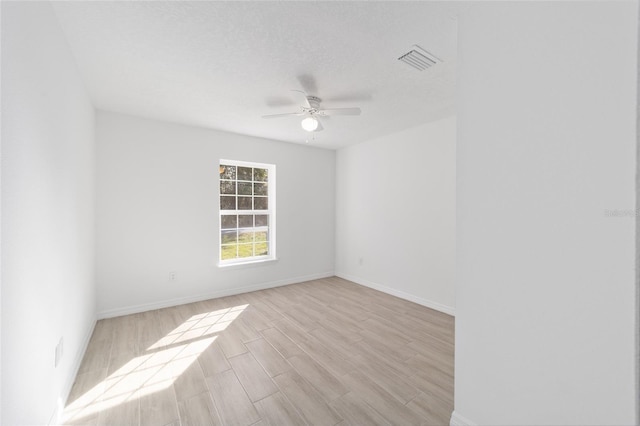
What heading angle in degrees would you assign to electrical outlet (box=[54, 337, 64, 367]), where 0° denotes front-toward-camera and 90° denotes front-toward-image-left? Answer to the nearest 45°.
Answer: approximately 270°
